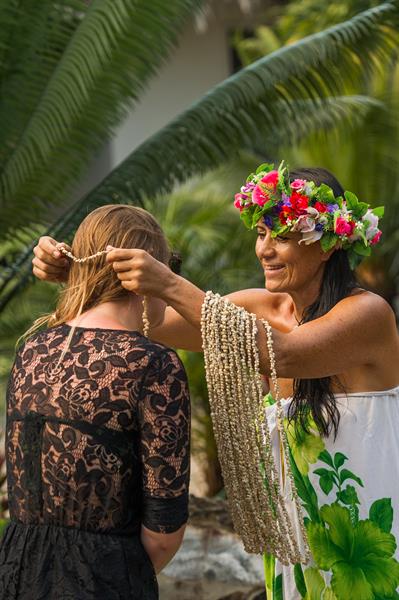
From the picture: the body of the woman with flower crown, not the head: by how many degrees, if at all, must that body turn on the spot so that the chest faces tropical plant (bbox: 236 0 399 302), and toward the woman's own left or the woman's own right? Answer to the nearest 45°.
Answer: approximately 135° to the woman's own right

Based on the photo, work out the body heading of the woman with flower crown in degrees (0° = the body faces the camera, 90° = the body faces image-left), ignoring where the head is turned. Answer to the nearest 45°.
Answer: approximately 45°
